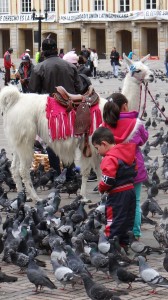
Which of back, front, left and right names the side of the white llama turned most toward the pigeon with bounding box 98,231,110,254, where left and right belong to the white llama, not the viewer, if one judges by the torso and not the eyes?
right

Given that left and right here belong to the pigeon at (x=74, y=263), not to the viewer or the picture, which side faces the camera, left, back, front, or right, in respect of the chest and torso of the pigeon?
left

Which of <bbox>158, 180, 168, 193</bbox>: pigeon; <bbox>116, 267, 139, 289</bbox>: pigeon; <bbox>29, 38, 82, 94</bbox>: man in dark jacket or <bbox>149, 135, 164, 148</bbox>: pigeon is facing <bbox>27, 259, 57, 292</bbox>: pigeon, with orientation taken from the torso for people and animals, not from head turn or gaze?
<bbox>116, 267, 139, 289</bbox>: pigeon

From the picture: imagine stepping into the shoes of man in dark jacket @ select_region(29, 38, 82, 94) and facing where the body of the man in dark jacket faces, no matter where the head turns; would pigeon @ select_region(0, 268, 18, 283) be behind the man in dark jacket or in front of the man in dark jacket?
behind

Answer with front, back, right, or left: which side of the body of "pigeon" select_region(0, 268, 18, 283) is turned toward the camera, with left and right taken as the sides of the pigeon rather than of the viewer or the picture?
left

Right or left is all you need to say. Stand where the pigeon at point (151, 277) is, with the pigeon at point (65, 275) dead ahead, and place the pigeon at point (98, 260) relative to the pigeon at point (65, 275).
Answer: right

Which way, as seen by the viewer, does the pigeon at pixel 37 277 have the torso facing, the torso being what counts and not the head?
to the viewer's left

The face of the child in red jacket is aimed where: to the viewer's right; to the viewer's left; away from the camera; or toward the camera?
to the viewer's left
